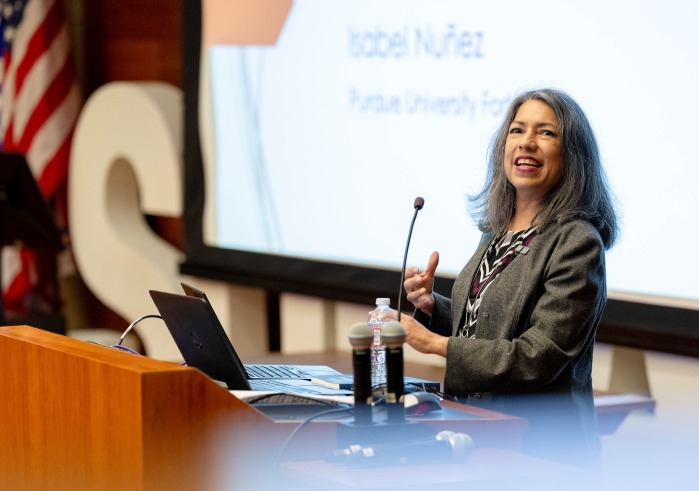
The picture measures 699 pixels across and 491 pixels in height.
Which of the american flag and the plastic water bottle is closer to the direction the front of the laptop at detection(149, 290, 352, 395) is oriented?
the plastic water bottle

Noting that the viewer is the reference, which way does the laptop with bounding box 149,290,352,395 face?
facing away from the viewer and to the right of the viewer

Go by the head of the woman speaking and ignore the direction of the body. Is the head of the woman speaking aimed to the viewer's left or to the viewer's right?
to the viewer's left

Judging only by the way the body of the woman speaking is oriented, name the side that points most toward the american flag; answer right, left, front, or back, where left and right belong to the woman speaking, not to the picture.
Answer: right

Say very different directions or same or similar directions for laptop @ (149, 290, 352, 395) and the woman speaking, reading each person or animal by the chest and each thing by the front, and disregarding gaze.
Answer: very different directions
